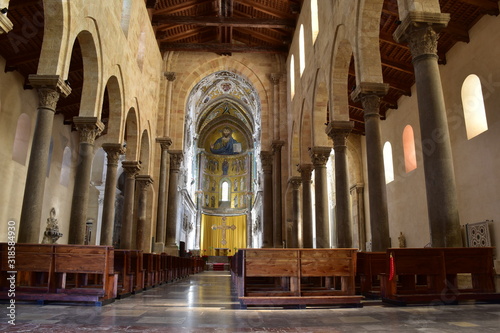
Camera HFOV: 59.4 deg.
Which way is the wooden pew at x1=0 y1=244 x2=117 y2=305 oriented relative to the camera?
away from the camera

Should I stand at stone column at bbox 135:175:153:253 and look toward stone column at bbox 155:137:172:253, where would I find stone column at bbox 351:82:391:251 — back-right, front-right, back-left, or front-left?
back-right

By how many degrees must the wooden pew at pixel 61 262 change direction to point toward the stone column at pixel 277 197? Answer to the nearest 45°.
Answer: approximately 45° to its right

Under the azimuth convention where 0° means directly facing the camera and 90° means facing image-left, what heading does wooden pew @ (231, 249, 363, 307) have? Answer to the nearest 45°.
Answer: approximately 180°

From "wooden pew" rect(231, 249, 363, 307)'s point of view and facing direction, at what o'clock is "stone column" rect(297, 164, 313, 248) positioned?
The stone column is roughly at 12 o'clock from the wooden pew.

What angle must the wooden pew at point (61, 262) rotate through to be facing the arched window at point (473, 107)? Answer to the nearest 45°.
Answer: approximately 90° to its right

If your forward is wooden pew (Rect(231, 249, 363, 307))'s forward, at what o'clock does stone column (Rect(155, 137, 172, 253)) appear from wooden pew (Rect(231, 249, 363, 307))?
The stone column is roughly at 11 o'clock from the wooden pew.

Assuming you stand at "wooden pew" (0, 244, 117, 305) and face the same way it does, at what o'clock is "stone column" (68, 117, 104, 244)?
The stone column is roughly at 12 o'clock from the wooden pew.

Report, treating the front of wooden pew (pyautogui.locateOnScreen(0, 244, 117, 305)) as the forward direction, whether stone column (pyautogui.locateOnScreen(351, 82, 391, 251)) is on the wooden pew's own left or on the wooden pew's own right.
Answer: on the wooden pew's own right

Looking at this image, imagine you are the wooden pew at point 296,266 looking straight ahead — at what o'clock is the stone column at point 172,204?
The stone column is roughly at 11 o'clock from the wooden pew.

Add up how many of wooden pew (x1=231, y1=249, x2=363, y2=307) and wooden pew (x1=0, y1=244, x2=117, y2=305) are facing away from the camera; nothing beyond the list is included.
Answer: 2
